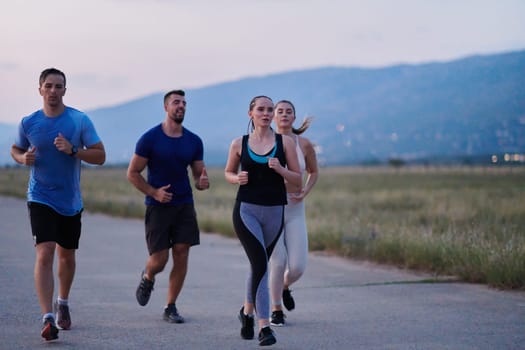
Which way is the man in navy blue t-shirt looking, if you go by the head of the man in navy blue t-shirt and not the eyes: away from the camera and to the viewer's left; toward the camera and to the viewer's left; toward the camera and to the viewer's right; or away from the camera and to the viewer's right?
toward the camera and to the viewer's right

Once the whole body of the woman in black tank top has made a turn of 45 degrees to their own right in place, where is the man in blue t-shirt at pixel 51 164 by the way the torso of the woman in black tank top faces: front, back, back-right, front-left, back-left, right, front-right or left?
front-right

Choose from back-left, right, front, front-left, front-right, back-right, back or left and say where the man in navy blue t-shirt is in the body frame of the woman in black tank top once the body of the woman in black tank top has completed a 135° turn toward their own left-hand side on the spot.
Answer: left

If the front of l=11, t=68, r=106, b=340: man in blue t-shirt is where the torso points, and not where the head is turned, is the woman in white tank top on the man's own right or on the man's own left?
on the man's own left

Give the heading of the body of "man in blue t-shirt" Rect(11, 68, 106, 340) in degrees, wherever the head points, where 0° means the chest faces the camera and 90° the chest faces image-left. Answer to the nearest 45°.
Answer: approximately 0°

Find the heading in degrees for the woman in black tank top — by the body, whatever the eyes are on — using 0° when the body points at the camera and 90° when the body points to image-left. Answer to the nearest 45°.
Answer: approximately 0°

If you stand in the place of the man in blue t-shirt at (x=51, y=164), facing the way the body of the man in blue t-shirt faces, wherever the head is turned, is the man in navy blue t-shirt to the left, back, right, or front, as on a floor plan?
left

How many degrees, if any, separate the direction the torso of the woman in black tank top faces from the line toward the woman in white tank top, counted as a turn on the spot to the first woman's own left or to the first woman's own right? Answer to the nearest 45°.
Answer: approximately 180°
